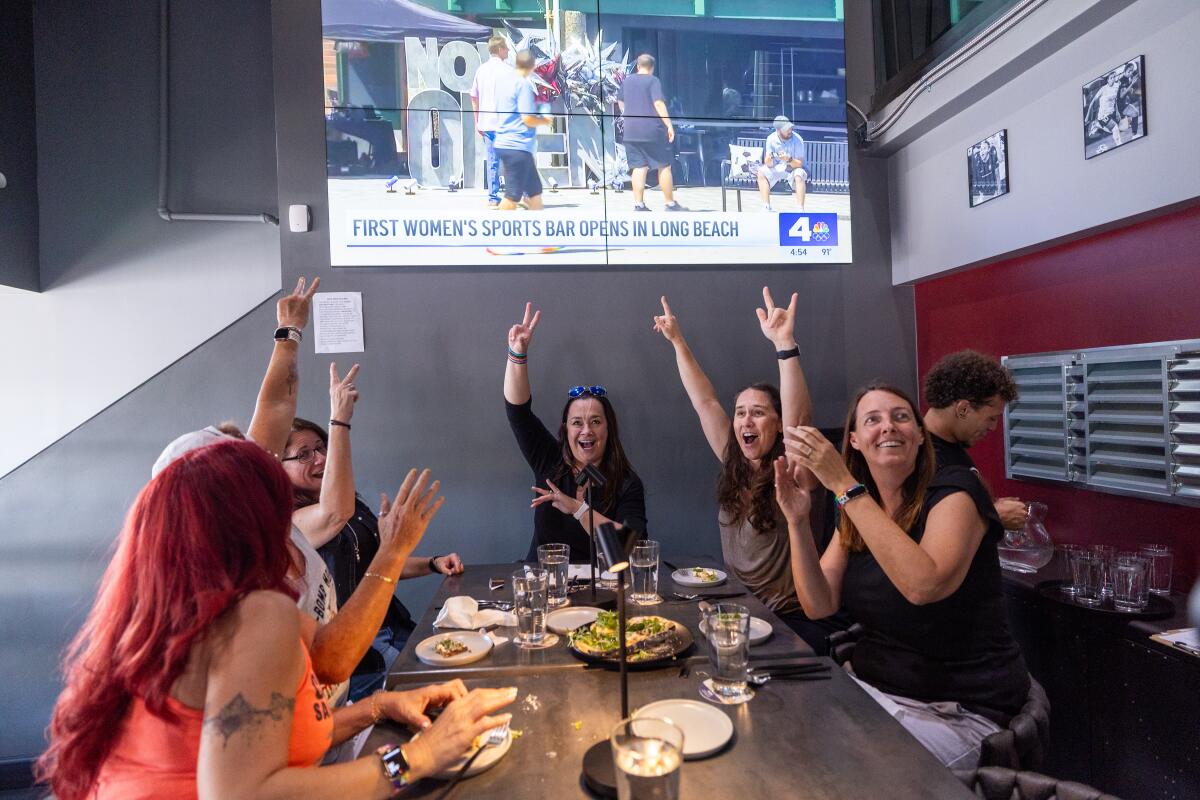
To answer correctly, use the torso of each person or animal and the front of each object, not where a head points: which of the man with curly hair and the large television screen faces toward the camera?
the large television screen

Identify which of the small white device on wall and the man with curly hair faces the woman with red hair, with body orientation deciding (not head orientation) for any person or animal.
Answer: the small white device on wall

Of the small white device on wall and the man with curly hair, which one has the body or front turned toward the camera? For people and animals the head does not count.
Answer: the small white device on wall

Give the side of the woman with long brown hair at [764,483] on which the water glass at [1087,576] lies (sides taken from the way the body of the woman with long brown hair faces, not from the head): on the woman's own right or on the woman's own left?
on the woman's own left

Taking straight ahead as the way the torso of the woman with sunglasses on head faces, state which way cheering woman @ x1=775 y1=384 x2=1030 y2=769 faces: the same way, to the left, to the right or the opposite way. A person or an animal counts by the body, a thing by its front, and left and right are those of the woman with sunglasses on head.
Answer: to the right

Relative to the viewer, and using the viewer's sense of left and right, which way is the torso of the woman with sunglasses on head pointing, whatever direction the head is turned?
facing the viewer

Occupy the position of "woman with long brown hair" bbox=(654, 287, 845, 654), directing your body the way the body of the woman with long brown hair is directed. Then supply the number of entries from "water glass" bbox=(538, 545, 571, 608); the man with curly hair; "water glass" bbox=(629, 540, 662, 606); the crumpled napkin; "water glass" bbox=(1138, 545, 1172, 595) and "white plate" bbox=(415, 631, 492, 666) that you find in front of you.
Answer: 4

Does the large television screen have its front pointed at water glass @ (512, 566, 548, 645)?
yes

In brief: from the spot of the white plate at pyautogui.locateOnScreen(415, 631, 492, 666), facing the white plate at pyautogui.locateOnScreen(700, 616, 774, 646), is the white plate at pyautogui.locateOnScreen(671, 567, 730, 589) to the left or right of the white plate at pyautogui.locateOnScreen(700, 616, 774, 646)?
left

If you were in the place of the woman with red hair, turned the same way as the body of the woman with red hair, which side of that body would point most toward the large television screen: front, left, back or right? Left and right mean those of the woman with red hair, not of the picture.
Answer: left

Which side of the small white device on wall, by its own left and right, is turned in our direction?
front

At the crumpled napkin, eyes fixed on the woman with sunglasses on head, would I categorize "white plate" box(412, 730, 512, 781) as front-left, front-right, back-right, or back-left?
back-right

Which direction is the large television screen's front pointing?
toward the camera

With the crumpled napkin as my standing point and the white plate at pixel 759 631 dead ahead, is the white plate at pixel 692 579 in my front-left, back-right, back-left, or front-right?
front-left

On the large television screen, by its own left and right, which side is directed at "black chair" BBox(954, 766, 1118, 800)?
front
